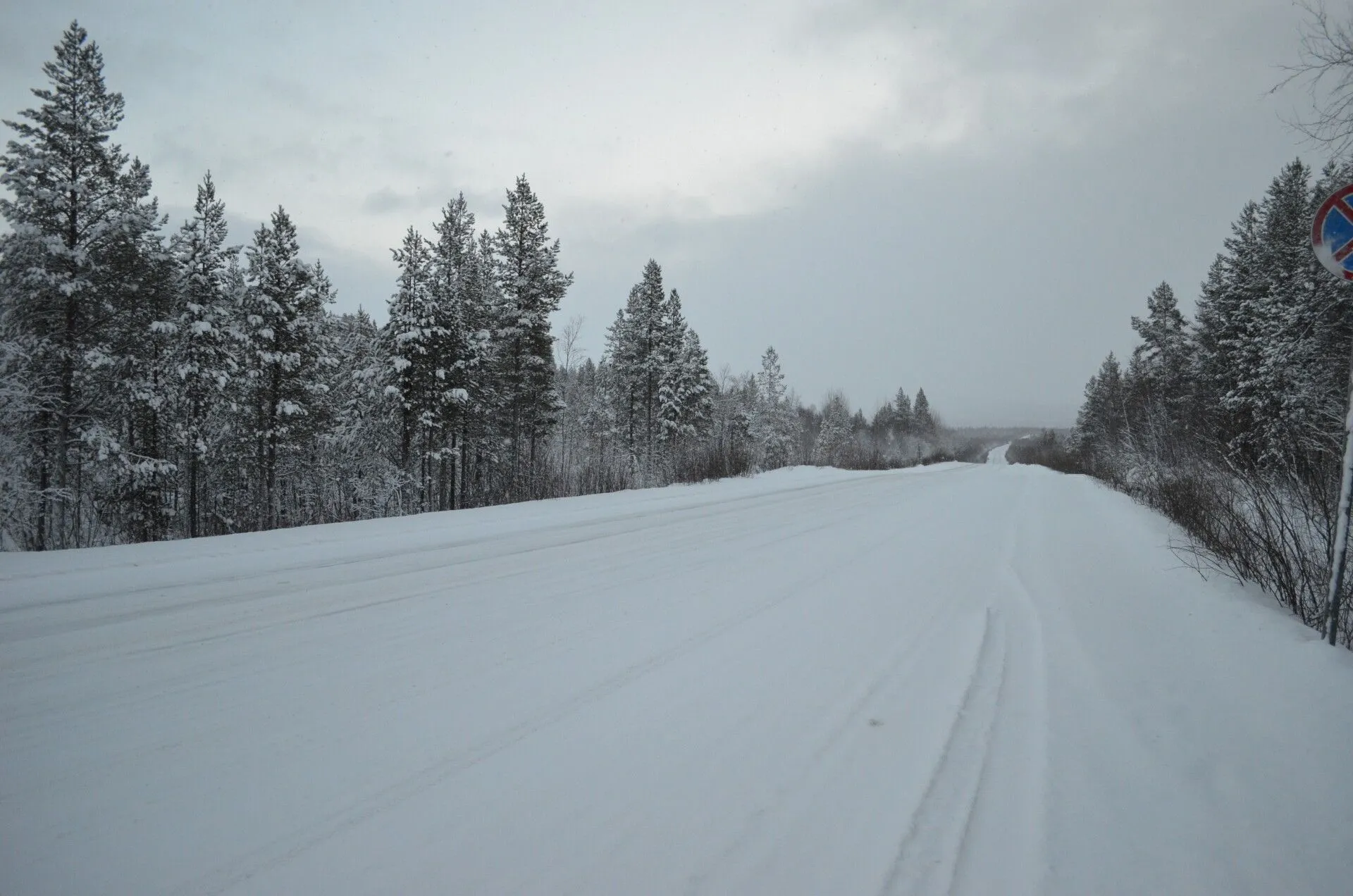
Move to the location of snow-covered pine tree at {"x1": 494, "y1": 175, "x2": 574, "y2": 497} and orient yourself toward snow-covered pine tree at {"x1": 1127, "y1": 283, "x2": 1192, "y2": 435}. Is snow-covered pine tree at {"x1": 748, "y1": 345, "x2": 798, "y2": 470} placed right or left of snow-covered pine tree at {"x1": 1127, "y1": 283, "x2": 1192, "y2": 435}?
left

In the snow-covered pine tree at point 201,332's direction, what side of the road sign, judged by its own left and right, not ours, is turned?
right

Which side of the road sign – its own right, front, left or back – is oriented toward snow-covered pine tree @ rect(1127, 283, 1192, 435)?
back

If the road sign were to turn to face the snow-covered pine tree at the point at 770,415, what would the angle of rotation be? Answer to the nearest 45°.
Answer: approximately 135° to its right

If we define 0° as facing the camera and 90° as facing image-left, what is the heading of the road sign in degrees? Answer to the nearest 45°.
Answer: approximately 0°

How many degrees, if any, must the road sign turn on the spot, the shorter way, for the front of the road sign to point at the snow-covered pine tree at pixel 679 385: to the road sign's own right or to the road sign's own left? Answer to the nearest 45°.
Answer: approximately 135° to the road sign's own right

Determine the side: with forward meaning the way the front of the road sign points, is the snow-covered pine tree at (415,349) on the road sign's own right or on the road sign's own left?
on the road sign's own right

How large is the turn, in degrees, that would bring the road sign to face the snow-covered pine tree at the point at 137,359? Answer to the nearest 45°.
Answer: approximately 90° to its right

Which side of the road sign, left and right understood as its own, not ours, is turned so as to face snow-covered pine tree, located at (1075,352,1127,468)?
back
